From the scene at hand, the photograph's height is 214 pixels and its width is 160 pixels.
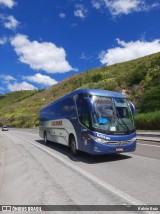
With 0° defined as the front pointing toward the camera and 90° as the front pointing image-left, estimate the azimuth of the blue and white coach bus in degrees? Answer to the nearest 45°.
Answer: approximately 315°
